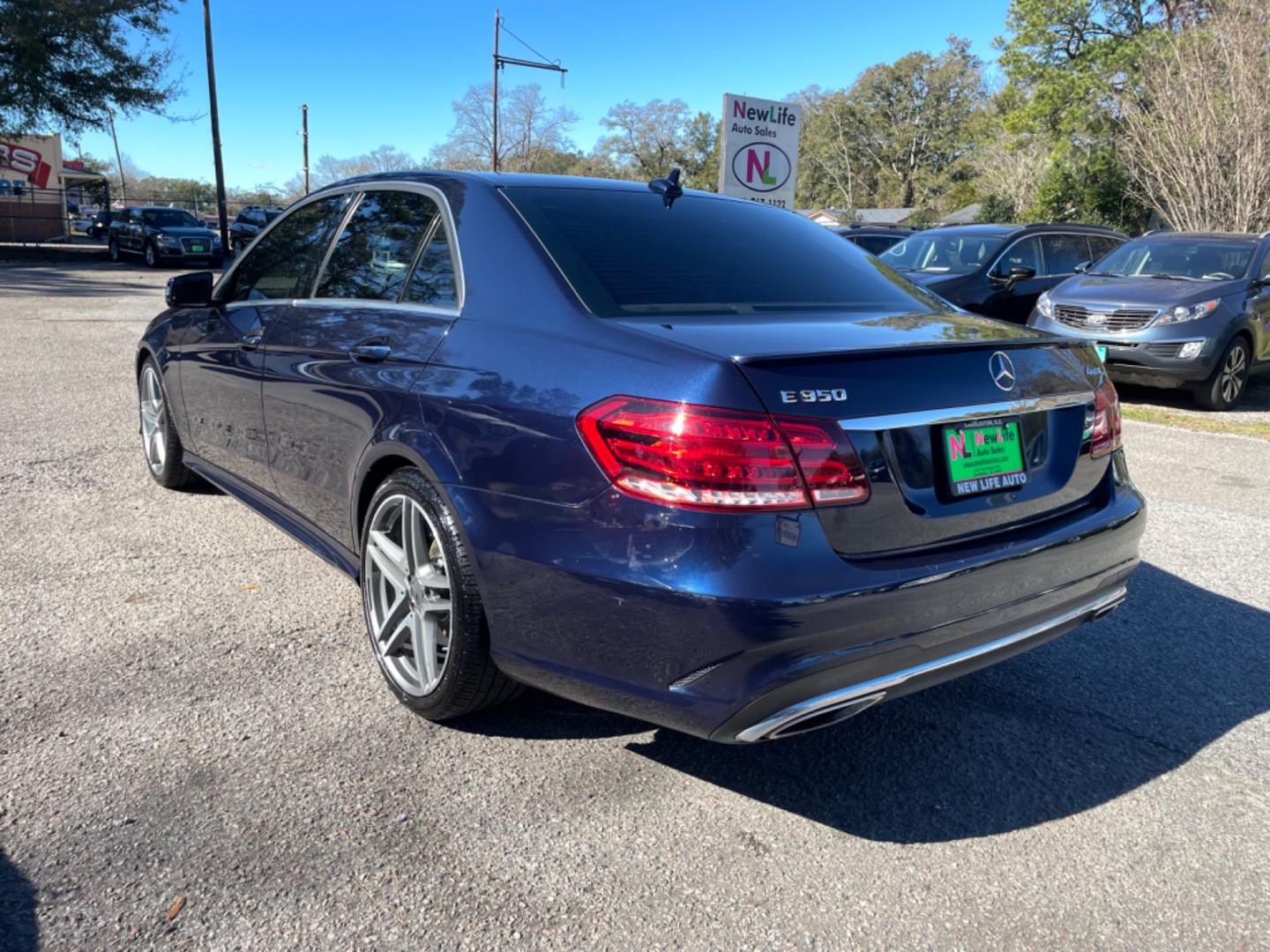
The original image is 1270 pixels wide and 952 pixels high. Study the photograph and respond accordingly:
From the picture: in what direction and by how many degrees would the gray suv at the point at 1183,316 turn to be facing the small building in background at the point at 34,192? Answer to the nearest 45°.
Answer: approximately 45° to its right

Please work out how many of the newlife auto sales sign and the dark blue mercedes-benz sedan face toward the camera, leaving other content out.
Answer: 1

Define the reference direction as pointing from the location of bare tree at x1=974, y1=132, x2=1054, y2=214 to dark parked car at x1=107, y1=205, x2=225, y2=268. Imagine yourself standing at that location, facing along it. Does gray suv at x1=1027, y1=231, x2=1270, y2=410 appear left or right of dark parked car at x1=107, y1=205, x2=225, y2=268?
left

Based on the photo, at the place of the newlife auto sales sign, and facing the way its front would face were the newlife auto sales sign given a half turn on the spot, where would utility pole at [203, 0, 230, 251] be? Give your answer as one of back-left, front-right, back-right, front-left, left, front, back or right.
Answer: front-left

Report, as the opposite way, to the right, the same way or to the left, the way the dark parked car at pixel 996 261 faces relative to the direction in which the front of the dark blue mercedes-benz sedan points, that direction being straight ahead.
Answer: to the left

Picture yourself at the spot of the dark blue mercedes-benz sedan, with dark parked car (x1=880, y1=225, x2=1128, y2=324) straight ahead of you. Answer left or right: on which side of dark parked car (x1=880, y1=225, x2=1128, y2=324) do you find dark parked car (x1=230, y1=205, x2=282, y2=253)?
left
